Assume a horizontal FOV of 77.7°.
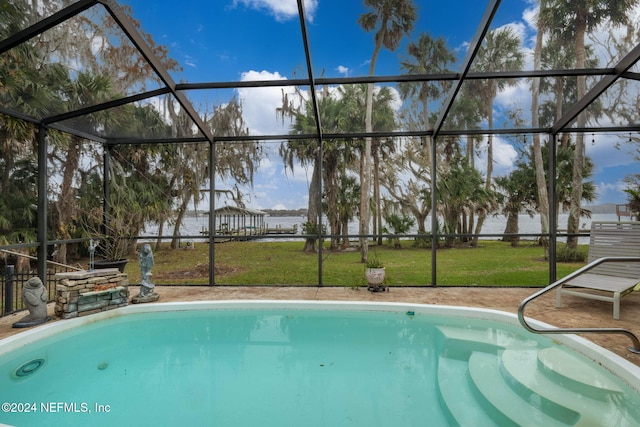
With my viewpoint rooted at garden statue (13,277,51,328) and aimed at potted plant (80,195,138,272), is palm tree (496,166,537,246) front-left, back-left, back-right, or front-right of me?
front-right

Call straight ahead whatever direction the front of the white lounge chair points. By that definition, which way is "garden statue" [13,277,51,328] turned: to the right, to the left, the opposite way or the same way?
the opposite way

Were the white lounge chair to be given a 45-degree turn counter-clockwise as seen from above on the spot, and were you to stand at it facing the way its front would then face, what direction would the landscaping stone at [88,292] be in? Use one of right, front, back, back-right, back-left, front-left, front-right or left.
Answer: front-right

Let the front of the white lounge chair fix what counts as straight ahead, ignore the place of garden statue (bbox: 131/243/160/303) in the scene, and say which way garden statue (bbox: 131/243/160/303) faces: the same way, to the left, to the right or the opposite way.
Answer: to the left

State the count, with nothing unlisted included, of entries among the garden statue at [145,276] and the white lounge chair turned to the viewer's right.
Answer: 0

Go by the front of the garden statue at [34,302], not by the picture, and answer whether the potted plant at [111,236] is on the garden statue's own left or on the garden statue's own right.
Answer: on the garden statue's own left

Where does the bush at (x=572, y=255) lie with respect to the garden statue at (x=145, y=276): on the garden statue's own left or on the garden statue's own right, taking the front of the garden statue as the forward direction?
on the garden statue's own left

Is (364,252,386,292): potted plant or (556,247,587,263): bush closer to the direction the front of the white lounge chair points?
the potted plant

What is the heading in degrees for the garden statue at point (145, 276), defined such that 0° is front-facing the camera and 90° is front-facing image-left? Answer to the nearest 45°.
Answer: approximately 0°

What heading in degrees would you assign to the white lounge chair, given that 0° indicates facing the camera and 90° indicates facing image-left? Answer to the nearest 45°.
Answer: approximately 45°

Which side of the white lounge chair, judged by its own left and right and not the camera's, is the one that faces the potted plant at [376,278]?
front

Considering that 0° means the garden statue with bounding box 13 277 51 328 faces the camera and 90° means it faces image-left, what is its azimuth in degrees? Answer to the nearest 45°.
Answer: approximately 315°

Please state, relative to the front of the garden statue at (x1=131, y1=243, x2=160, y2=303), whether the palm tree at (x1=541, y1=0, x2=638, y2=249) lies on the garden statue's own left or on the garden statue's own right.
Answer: on the garden statue's own left

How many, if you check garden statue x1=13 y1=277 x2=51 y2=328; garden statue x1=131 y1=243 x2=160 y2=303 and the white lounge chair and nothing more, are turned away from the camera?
0

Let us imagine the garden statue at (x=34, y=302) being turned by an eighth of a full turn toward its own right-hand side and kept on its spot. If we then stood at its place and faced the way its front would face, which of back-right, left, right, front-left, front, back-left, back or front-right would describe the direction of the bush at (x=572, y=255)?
left

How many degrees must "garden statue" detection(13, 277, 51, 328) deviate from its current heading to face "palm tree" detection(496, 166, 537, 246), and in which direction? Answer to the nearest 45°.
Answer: approximately 45° to its left

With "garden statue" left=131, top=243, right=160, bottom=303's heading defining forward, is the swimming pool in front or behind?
in front
